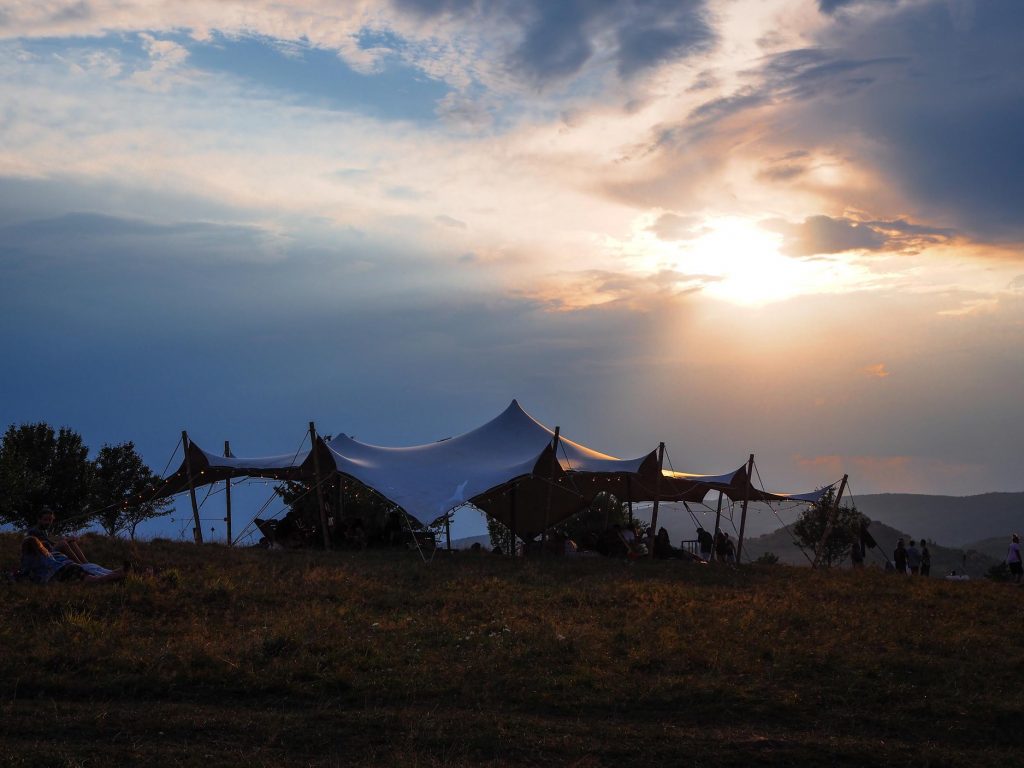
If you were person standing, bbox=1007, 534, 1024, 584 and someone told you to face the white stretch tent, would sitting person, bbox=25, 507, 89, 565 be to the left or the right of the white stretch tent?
left

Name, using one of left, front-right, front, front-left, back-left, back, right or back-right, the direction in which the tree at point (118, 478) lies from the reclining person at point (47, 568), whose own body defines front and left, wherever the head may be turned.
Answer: left

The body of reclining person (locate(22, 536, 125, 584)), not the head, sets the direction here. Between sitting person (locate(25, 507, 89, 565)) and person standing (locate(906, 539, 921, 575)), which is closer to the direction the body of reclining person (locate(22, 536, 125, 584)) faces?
the person standing

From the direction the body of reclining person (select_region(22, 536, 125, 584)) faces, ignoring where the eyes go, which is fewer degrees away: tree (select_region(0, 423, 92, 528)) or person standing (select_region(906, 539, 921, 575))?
the person standing

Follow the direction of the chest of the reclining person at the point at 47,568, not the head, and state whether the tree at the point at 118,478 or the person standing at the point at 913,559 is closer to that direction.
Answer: the person standing

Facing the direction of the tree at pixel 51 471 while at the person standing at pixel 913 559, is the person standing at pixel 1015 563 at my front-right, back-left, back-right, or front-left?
back-left

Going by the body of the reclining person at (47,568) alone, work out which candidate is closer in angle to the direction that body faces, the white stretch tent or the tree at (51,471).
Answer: the white stretch tent

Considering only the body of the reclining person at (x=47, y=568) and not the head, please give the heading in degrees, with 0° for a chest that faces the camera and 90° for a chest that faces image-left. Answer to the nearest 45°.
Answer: approximately 270°

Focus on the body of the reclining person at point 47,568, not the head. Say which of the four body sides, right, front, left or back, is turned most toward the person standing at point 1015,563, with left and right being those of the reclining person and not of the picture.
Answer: front

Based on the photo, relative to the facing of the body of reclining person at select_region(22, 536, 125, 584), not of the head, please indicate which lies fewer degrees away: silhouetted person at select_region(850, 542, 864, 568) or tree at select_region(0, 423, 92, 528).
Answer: the silhouetted person
